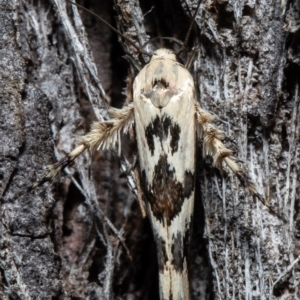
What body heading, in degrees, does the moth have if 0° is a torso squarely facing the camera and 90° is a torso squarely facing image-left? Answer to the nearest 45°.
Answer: approximately 180°
